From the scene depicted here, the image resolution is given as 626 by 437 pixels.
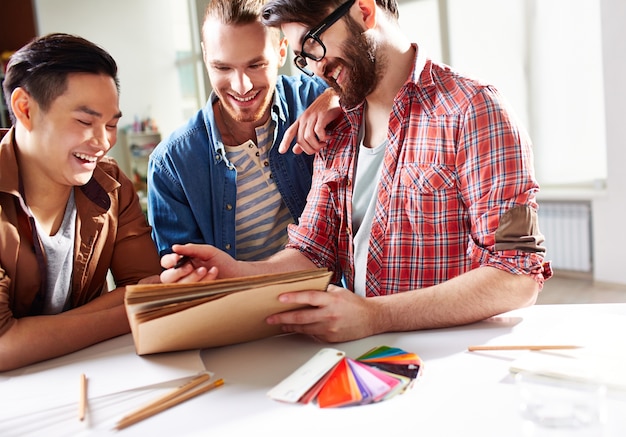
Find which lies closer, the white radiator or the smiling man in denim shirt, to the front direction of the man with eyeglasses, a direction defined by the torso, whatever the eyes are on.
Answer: the smiling man in denim shirt

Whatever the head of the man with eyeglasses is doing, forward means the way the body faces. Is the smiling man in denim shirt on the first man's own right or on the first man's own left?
on the first man's own right

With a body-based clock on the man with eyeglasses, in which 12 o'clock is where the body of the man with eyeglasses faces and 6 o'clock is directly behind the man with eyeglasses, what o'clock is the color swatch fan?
The color swatch fan is roughly at 11 o'clock from the man with eyeglasses.

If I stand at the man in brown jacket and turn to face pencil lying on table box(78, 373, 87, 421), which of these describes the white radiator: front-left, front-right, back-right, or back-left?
back-left

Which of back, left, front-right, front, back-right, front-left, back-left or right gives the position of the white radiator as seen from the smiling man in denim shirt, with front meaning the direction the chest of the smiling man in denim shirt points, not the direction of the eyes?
back-left

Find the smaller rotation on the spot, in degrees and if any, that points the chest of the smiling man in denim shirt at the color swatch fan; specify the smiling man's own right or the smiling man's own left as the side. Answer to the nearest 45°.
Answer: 0° — they already face it

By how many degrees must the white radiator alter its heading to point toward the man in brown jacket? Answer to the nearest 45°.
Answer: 0° — it already faces them

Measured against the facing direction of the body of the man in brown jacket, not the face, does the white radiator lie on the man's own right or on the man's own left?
on the man's own left

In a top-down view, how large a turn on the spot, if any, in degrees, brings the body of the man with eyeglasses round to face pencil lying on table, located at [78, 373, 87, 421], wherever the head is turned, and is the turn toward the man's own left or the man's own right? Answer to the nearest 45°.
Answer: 0° — they already face it

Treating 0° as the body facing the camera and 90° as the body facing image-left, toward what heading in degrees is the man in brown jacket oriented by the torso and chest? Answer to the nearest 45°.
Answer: approximately 315°

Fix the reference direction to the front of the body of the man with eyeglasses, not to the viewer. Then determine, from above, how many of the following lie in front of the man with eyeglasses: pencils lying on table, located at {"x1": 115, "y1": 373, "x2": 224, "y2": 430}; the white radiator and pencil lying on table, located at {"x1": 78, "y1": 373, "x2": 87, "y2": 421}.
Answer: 2

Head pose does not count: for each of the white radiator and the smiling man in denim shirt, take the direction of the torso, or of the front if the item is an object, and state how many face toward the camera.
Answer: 2
